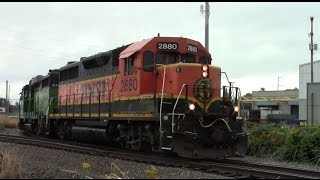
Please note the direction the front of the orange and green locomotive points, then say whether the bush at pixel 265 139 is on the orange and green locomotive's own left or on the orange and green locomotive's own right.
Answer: on the orange and green locomotive's own left

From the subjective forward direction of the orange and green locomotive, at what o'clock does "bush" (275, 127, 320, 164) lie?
The bush is roughly at 10 o'clock from the orange and green locomotive.

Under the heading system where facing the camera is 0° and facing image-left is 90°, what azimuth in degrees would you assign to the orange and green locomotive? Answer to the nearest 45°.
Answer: approximately 315°
